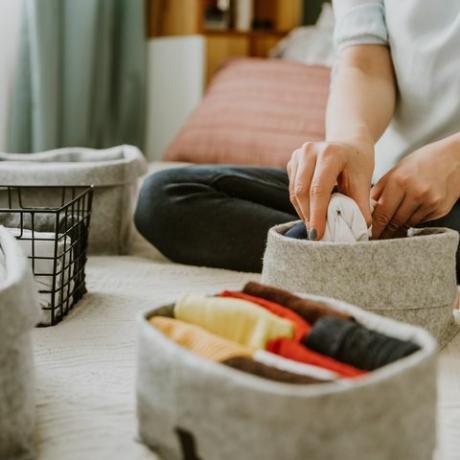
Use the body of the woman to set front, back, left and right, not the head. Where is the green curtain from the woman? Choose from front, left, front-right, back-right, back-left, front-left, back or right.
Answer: back-right

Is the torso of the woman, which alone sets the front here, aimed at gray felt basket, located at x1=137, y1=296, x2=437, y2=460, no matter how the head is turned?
yes

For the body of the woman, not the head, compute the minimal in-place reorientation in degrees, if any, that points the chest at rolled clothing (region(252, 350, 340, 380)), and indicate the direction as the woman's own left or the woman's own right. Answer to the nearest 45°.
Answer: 0° — they already face it

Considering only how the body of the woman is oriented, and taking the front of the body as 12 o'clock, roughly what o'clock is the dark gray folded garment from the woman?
The dark gray folded garment is roughly at 12 o'clock from the woman.

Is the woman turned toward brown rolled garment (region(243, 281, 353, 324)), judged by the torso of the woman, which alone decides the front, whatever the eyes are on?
yes

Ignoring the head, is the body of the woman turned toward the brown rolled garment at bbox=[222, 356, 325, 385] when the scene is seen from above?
yes

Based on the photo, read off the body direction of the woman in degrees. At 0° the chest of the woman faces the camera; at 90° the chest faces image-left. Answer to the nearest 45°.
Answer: approximately 0°

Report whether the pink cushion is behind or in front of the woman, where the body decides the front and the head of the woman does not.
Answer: behind

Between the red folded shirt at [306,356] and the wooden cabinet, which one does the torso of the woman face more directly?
the red folded shirt
